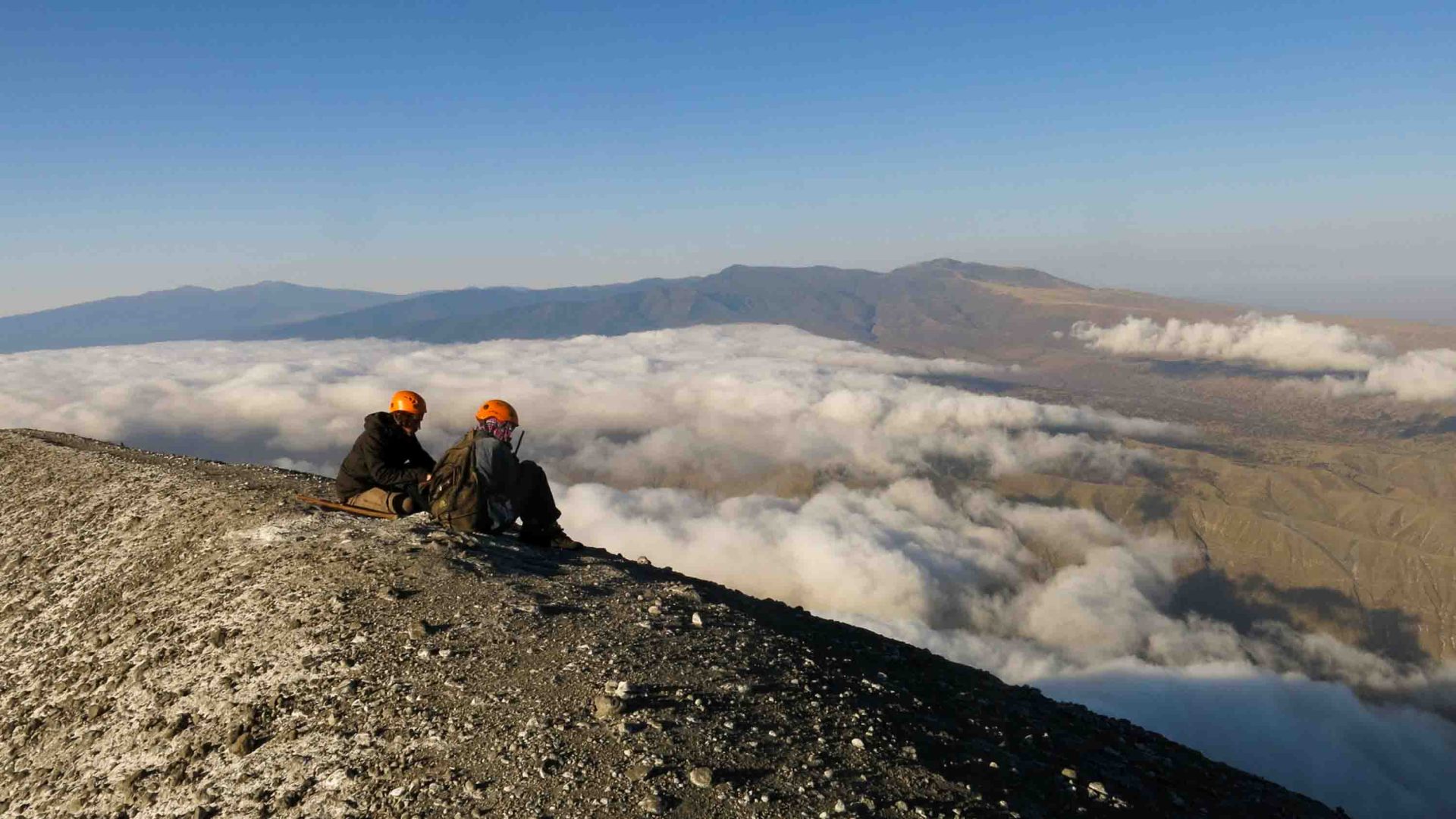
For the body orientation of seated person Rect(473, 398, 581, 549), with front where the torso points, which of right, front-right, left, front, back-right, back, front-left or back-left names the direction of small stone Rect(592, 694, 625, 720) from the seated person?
right

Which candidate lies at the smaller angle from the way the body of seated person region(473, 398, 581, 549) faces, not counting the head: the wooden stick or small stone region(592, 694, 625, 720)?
the small stone

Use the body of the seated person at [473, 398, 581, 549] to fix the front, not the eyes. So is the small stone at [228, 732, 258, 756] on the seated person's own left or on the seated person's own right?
on the seated person's own right

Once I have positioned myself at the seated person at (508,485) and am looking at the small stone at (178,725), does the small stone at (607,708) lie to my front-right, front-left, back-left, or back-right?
front-left

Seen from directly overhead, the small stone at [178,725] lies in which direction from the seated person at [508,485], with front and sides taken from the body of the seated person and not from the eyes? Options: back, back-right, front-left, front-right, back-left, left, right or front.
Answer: back-right

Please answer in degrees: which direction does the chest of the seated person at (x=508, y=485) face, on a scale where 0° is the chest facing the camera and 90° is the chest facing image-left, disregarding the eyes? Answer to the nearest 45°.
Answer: approximately 270°

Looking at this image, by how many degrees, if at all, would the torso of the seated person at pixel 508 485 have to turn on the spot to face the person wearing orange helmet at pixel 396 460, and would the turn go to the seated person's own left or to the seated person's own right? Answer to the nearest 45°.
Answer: approximately 135° to the seated person's own left
